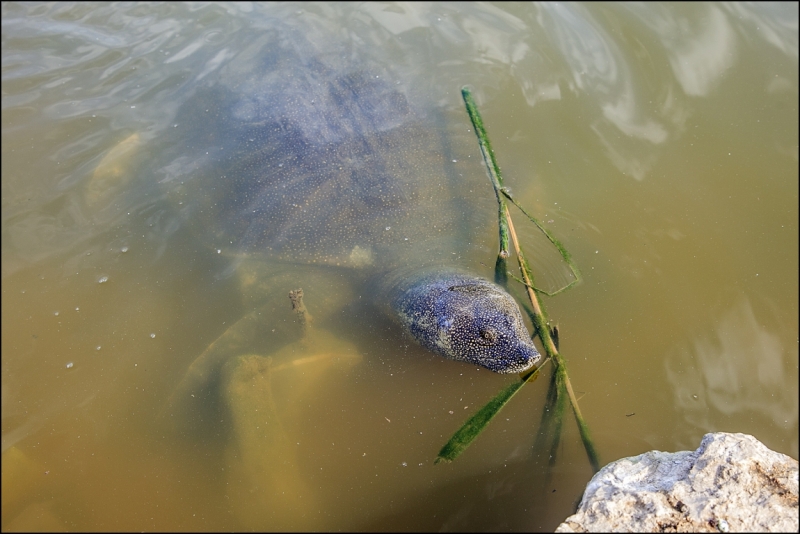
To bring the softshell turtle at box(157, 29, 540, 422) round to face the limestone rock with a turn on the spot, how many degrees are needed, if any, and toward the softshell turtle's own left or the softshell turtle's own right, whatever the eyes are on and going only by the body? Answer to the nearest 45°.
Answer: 0° — it already faces it

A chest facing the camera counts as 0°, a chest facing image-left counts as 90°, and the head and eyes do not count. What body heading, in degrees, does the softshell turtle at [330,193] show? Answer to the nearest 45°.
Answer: approximately 315°

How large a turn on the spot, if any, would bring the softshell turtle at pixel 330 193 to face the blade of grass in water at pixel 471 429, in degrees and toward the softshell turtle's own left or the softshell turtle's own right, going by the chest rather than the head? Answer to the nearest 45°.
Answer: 0° — it already faces it

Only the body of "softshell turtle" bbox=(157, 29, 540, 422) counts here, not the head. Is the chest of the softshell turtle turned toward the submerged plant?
yes
